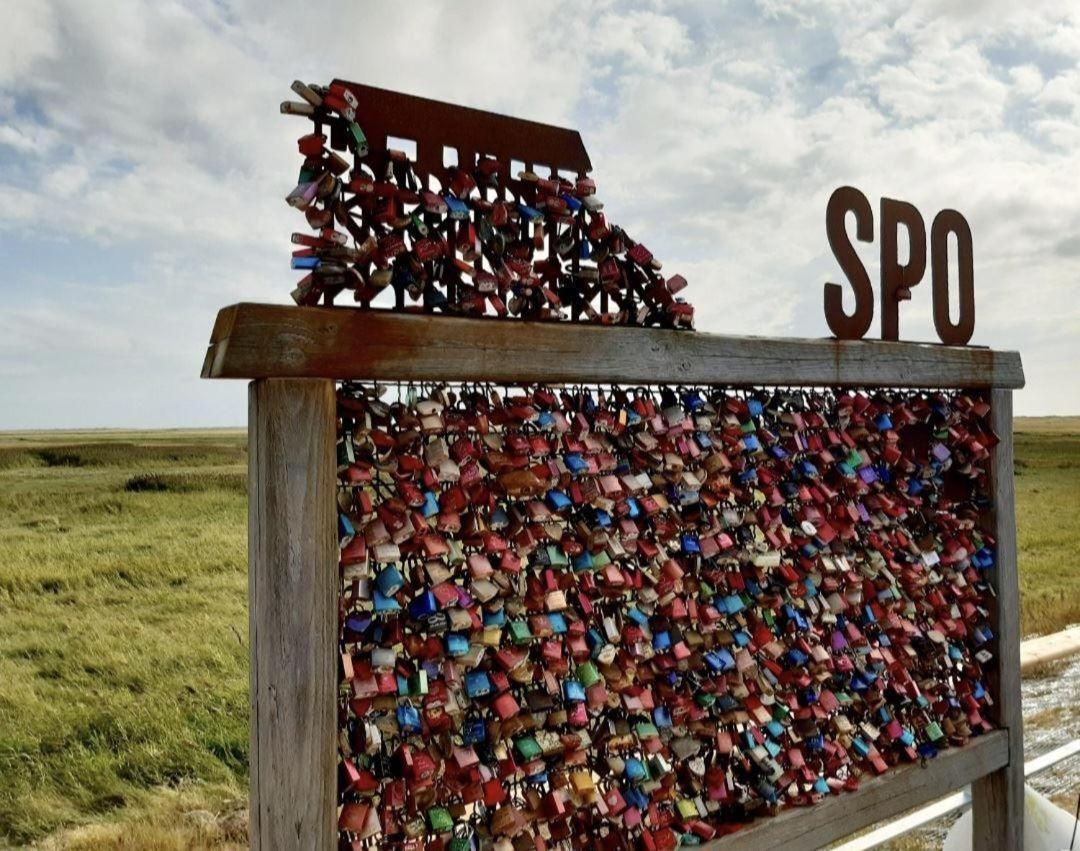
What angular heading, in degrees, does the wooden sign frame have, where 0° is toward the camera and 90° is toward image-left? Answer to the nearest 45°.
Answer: approximately 315°
